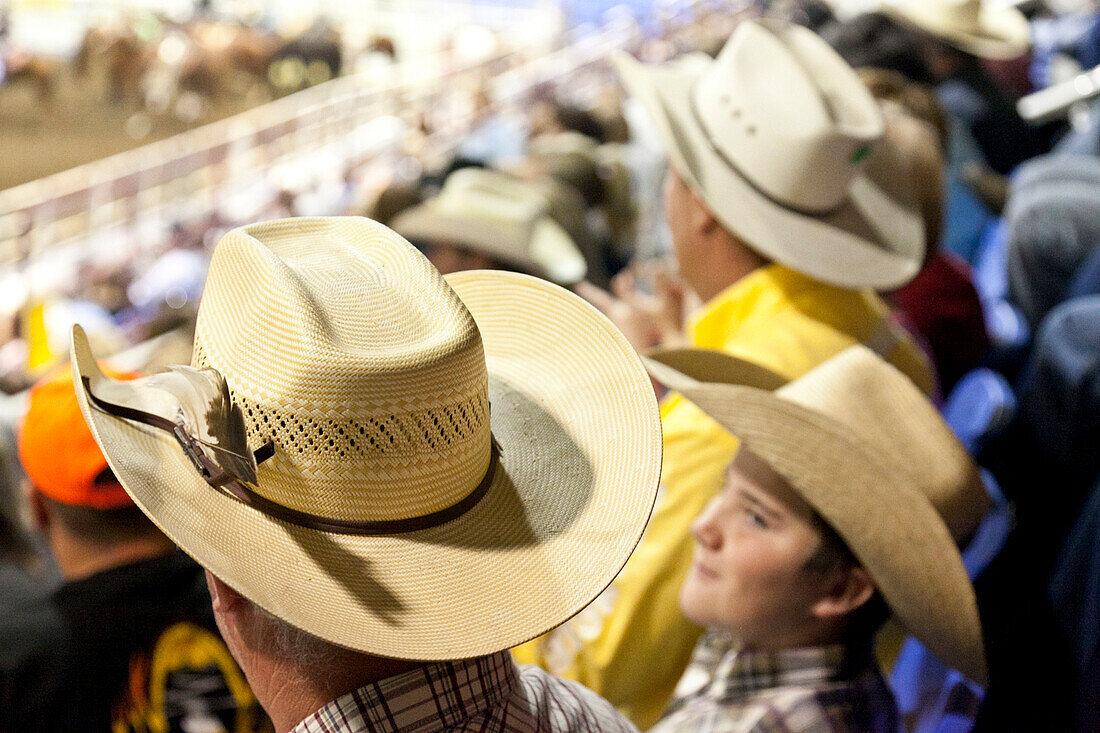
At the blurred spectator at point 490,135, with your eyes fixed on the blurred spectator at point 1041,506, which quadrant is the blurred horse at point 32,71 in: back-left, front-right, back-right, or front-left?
back-right

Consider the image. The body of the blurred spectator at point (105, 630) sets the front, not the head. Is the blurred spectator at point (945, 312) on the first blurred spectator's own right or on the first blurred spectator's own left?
on the first blurred spectator's own right

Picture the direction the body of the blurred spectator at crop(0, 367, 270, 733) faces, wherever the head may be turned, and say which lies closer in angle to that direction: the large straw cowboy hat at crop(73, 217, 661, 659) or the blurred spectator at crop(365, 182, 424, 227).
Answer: the blurred spectator

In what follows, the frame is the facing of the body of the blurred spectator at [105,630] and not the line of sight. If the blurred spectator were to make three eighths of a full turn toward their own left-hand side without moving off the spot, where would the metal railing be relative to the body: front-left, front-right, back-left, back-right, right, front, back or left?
back

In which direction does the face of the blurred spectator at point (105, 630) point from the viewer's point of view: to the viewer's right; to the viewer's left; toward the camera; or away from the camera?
away from the camera

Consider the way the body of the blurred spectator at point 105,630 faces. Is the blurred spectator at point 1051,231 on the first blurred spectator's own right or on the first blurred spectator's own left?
on the first blurred spectator's own right

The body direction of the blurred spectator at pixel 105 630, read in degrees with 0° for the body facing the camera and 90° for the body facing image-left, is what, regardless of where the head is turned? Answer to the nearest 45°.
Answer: approximately 135°

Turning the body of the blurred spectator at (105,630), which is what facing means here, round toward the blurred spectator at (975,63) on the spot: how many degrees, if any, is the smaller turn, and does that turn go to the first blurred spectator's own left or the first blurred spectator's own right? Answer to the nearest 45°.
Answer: approximately 90° to the first blurred spectator's own right

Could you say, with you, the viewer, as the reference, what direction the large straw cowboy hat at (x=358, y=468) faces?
facing away from the viewer and to the left of the viewer

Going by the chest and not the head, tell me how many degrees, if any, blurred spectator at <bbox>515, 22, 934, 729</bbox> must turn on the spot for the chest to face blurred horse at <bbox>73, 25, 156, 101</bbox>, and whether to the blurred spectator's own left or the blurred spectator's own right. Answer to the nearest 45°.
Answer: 0° — they already face it

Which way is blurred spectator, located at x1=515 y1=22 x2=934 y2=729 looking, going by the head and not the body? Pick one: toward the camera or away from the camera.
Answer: away from the camera

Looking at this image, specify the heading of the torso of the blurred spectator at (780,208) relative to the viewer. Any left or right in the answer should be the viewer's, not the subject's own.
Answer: facing away from the viewer and to the left of the viewer

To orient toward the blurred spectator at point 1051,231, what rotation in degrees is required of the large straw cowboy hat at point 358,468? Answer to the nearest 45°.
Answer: approximately 90° to its right

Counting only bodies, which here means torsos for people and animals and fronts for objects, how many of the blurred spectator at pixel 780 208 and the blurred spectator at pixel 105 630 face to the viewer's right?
0

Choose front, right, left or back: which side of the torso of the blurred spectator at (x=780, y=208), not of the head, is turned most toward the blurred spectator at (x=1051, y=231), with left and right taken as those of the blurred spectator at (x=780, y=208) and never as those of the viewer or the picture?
right
